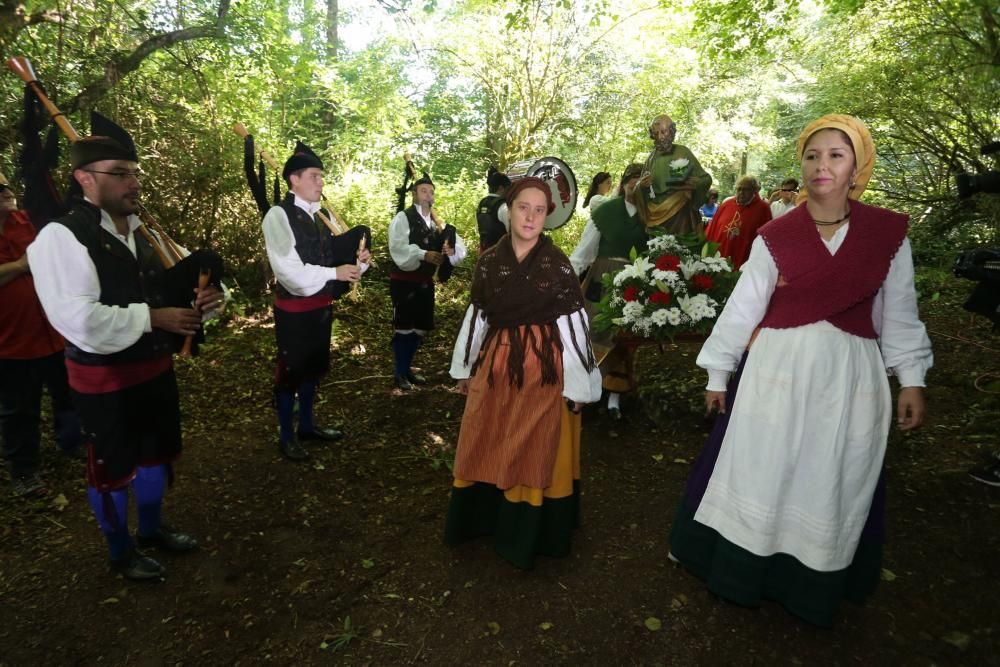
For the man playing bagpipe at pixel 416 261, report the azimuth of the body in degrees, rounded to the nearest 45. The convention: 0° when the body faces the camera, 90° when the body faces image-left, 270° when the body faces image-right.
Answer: approximately 315°

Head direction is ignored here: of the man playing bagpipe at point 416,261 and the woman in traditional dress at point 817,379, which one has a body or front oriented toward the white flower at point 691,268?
the man playing bagpipe

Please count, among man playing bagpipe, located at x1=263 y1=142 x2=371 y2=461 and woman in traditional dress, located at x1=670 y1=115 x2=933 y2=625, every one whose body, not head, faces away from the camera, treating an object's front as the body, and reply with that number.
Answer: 0

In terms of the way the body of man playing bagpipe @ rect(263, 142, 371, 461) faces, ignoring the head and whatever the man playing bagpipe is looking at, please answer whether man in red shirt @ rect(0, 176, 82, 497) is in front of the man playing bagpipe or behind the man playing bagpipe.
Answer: behind

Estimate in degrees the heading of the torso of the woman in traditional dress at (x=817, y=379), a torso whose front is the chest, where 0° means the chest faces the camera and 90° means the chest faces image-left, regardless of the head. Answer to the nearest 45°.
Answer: approximately 0°

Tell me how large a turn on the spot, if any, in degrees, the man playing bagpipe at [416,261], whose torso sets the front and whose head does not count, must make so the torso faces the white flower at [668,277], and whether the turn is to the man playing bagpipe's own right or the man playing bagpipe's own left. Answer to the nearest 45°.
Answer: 0° — they already face it

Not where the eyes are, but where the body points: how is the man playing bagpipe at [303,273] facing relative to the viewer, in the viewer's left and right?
facing the viewer and to the right of the viewer

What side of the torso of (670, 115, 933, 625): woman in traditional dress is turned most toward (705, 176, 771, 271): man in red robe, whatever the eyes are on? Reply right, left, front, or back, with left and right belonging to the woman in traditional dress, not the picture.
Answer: back

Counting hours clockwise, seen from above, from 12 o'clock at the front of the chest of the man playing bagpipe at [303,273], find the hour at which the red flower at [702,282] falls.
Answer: The red flower is roughly at 11 o'clock from the man playing bagpipe.

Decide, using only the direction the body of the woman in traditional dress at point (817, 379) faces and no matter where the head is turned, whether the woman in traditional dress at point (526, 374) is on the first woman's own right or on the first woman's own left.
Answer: on the first woman's own right

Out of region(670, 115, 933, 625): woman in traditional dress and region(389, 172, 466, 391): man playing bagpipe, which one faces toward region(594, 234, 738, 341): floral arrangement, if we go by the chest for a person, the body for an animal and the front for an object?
the man playing bagpipe

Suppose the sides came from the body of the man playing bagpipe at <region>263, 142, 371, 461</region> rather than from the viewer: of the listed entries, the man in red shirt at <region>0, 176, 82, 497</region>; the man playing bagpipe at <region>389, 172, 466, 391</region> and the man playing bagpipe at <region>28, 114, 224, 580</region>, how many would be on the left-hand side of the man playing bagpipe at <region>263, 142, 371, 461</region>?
1

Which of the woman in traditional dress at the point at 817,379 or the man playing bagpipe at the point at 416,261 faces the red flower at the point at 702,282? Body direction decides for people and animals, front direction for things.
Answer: the man playing bagpipe
